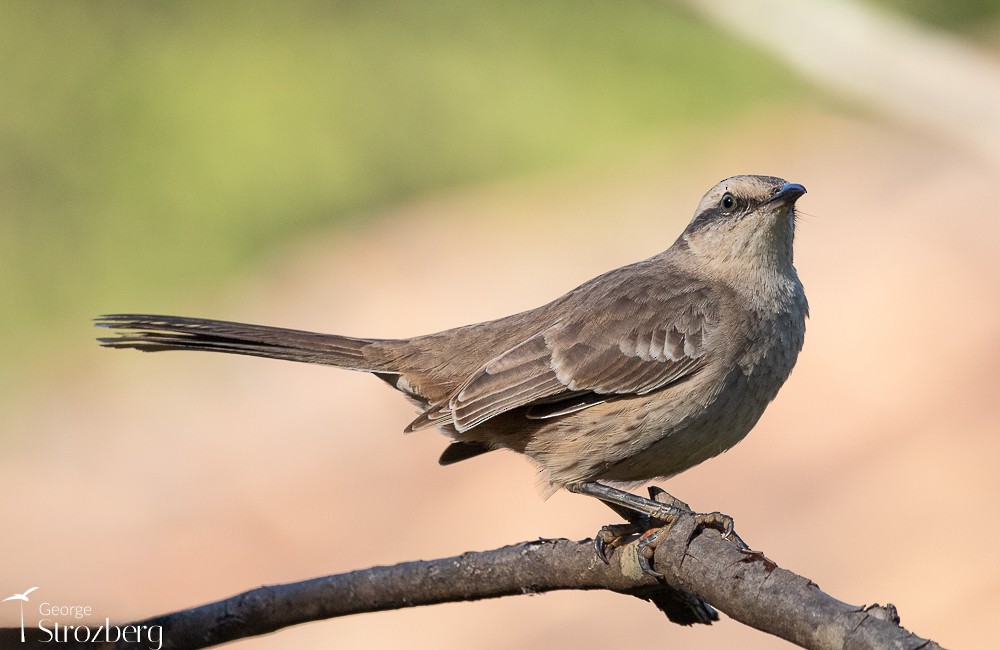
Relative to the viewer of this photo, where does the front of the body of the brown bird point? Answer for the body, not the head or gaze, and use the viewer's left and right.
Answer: facing to the right of the viewer
